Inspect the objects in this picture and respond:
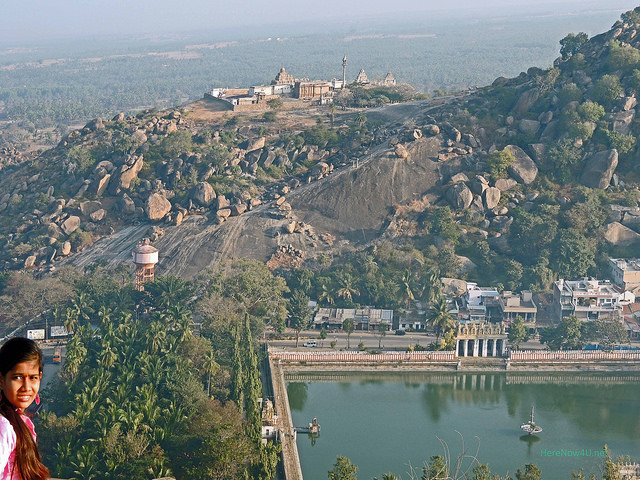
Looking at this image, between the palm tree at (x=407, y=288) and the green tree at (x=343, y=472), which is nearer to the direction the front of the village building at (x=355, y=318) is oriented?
the green tree

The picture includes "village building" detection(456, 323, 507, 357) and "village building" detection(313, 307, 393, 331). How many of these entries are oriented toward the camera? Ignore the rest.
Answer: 2

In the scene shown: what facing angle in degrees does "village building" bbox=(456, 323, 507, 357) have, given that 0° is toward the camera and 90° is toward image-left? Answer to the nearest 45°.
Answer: approximately 0°

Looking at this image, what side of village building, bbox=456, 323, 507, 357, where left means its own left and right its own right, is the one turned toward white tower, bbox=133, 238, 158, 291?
right

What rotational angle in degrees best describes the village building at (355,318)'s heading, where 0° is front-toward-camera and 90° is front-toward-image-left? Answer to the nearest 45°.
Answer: approximately 0°

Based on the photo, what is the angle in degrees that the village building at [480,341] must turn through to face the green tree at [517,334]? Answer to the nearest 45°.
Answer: approximately 90° to its left
